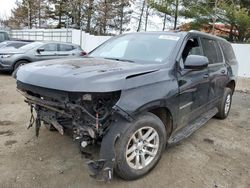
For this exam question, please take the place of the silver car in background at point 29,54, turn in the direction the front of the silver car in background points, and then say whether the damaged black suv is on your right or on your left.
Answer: on your left

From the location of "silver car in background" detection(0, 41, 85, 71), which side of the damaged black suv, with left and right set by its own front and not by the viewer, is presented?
right

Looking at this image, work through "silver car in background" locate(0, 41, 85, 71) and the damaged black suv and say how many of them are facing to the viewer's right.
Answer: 0

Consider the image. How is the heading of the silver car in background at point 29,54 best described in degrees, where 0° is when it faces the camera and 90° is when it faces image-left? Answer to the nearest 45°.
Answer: approximately 45°
